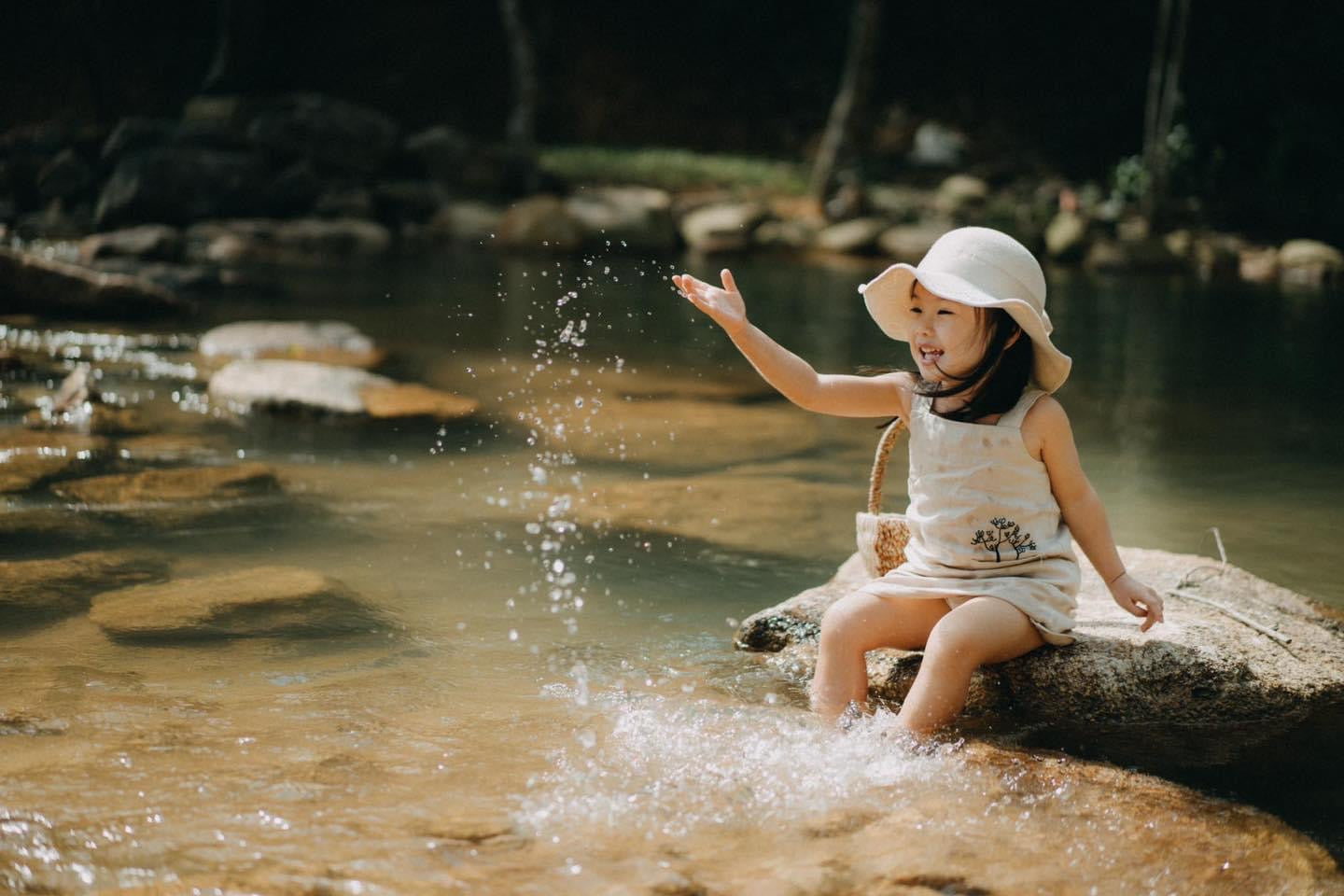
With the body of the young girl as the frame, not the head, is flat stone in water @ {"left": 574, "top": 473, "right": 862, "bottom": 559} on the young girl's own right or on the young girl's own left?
on the young girl's own right

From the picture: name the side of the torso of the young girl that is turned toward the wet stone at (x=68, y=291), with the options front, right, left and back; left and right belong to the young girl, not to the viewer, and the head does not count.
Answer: right

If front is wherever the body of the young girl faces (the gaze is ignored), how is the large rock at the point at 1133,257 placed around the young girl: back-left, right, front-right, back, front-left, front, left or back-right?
back-right

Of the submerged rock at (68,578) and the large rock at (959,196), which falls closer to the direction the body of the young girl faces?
the submerged rock

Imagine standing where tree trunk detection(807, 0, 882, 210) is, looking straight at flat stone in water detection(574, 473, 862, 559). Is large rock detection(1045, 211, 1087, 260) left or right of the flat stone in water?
left

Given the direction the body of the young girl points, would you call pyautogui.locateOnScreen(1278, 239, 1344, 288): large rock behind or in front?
behind

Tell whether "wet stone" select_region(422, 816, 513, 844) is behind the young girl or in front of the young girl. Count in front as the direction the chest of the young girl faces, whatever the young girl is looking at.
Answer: in front

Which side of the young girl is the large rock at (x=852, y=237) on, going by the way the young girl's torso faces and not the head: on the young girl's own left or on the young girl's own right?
on the young girl's own right

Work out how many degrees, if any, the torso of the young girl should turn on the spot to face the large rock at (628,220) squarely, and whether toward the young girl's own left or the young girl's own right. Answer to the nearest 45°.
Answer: approximately 135° to the young girl's own right

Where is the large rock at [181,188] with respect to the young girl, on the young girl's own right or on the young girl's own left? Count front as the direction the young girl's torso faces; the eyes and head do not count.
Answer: on the young girl's own right

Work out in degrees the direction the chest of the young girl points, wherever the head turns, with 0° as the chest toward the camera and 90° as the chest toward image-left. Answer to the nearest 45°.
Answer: approximately 45°

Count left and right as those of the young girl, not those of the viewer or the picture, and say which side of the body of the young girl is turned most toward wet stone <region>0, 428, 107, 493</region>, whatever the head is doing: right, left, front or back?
right
